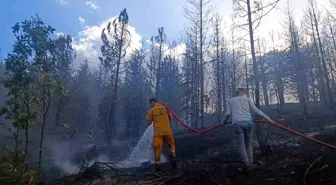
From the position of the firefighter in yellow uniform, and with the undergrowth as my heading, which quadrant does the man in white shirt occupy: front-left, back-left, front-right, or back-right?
back-left

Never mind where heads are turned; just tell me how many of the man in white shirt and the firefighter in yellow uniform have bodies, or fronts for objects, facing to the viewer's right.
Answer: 0

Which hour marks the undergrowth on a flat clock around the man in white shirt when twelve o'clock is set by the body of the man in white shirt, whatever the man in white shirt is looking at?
The undergrowth is roughly at 8 o'clock from the man in white shirt.

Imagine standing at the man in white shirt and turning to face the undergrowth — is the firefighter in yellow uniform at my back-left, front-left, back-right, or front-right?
front-right

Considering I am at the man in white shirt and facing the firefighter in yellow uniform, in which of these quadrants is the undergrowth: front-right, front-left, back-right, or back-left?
front-left

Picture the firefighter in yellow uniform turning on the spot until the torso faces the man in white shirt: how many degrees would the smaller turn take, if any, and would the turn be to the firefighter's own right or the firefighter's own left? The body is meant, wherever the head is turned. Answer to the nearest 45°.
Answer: approximately 135° to the firefighter's own right

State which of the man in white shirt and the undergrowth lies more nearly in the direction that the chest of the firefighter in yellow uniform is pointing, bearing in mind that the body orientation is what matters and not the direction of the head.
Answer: the undergrowth

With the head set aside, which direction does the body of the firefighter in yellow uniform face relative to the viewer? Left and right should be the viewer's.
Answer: facing away from the viewer and to the left of the viewer
